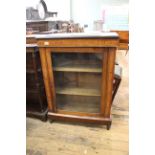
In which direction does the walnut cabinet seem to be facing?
toward the camera
